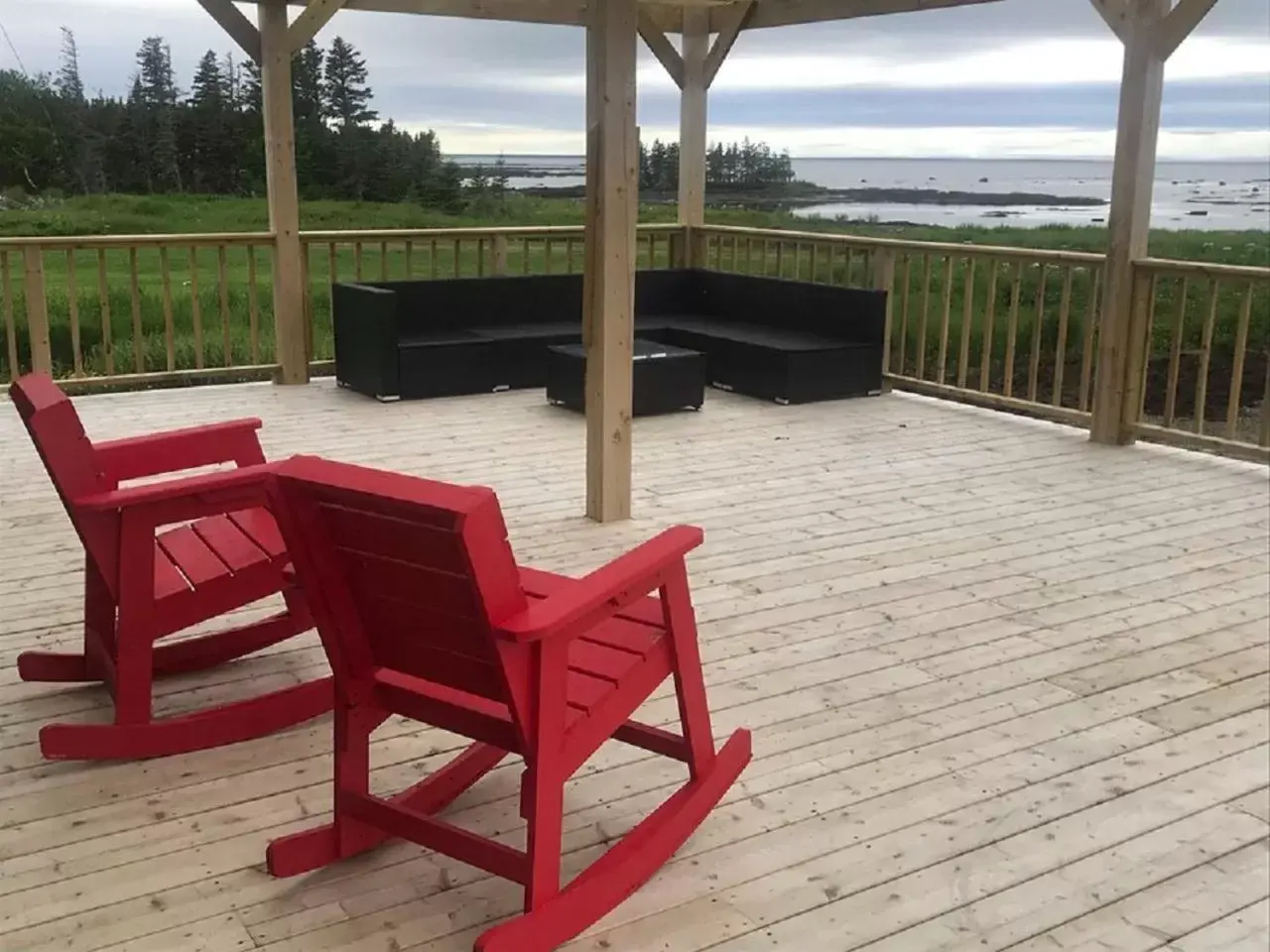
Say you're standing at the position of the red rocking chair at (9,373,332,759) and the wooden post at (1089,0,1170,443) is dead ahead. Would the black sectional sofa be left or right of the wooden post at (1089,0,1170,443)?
left

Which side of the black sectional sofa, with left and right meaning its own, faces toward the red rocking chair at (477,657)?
front

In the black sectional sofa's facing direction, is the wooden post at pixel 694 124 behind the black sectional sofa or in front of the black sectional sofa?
behind

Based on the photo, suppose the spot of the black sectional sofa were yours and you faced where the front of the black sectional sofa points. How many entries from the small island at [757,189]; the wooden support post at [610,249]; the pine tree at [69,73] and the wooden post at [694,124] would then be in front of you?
1

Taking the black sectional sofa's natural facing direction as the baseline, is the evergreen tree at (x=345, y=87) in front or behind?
behind

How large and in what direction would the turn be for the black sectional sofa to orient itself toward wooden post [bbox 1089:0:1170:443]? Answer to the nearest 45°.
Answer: approximately 45° to its left

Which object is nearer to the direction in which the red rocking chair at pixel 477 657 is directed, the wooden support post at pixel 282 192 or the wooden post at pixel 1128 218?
the wooden post

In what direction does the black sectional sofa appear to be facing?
toward the camera

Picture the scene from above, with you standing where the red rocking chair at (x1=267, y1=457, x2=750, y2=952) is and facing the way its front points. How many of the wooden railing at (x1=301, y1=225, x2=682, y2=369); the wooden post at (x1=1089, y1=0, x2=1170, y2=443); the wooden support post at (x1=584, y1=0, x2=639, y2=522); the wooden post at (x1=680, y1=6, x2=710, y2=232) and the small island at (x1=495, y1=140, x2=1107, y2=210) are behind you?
0

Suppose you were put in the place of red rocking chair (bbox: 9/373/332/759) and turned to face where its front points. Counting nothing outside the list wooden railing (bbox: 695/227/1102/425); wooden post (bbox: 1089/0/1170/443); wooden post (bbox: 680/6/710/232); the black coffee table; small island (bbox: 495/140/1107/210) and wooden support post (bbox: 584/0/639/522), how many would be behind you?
0

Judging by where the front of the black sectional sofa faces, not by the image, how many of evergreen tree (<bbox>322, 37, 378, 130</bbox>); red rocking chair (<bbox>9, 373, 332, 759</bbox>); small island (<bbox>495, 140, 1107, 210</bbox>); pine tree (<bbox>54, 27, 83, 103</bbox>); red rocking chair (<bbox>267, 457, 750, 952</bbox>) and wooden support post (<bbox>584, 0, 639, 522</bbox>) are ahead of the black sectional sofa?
3

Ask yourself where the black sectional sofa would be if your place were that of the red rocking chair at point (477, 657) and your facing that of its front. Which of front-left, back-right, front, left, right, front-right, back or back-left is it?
front-left

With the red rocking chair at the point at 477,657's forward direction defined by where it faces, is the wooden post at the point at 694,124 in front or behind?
in front

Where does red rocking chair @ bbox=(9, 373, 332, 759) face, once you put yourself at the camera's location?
facing to the right of the viewer

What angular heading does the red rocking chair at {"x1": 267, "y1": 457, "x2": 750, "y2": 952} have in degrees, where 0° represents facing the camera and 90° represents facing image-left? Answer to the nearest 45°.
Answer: approximately 225°

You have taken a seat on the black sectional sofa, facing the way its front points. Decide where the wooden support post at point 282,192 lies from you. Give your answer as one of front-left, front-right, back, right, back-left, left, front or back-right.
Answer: right

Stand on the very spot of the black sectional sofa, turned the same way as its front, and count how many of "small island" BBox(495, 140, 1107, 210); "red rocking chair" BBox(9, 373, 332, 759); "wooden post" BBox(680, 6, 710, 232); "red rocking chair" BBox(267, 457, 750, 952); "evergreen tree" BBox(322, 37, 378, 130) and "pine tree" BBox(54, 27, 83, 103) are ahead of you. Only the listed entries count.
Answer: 2

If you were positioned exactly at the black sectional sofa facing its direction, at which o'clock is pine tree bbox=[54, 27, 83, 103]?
The pine tree is roughly at 4 o'clock from the black sectional sofa.
